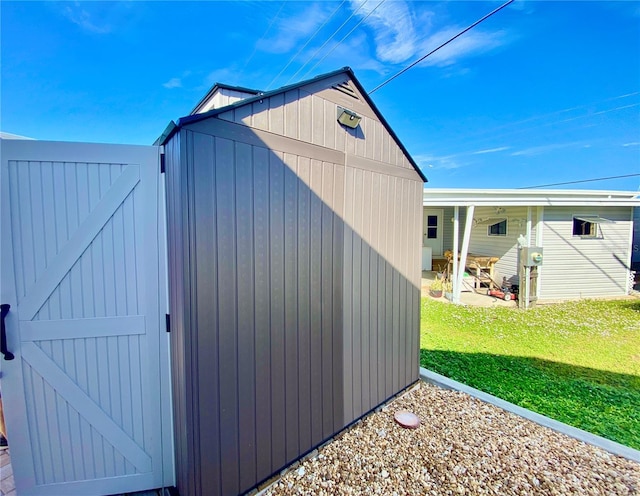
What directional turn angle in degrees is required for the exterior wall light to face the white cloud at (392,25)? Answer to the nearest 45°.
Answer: approximately 135° to its left

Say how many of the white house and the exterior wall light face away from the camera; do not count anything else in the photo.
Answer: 0

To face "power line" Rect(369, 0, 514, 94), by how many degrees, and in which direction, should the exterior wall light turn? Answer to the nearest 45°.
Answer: approximately 90° to its left

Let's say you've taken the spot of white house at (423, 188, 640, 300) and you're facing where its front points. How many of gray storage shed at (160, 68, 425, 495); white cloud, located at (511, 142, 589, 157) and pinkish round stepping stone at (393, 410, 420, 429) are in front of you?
2

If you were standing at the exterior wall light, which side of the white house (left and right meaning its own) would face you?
front

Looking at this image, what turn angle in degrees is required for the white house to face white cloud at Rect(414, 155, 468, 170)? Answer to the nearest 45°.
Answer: approximately 135° to its right

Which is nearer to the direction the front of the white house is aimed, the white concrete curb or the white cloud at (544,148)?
the white concrete curb

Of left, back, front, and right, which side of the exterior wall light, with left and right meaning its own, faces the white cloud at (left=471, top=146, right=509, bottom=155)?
left

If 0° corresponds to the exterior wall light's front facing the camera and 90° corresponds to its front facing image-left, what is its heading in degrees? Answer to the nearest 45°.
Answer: approximately 315°

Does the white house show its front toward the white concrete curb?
yes

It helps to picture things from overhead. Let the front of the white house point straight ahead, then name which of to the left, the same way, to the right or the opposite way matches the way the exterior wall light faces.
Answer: to the left

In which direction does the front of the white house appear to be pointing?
toward the camera

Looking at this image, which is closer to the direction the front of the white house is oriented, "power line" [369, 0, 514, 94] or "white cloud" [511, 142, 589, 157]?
the power line

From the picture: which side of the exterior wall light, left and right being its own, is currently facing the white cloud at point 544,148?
left
